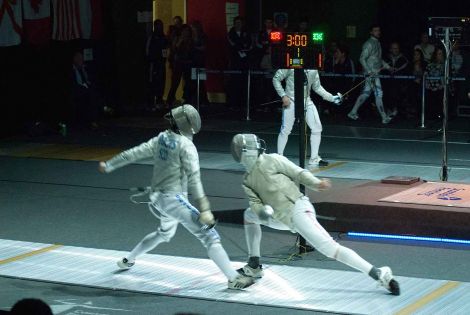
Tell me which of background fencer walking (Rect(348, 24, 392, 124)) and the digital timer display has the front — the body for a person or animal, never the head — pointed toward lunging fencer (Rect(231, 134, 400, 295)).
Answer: the digital timer display

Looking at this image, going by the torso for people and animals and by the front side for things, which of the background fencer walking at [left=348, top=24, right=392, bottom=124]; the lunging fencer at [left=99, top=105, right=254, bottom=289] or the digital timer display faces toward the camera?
the digital timer display

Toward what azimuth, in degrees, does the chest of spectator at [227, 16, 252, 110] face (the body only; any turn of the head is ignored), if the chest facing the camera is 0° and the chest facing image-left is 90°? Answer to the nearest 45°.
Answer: approximately 0°

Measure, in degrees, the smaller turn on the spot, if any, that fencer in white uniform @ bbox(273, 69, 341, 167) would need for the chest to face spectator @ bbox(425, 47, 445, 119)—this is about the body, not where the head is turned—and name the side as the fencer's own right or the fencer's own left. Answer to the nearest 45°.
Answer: approximately 90° to the fencer's own left

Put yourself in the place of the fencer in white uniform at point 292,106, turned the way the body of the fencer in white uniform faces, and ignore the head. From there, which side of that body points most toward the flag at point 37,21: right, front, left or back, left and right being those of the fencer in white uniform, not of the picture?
back

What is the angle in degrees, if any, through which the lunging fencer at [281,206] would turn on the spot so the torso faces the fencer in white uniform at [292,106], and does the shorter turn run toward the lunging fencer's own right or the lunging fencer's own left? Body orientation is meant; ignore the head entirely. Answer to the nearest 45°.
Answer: approximately 135° to the lunging fencer's own right

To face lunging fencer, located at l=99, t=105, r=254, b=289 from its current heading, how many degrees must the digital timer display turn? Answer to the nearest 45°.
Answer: approximately 45° to its right

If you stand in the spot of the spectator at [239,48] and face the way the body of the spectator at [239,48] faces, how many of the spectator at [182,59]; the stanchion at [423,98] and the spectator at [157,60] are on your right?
2

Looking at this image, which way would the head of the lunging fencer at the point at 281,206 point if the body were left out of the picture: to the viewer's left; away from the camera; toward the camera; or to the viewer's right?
to the viewer's left
